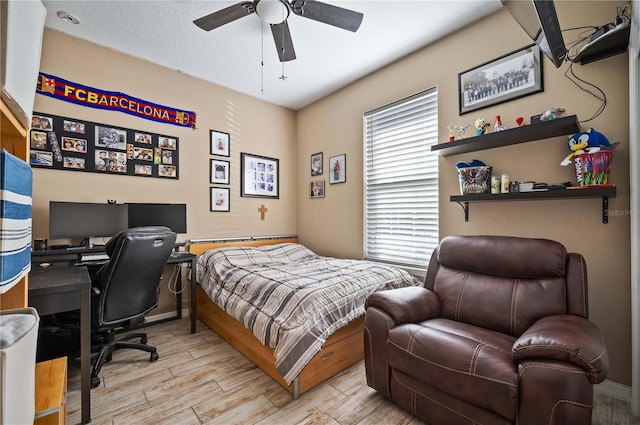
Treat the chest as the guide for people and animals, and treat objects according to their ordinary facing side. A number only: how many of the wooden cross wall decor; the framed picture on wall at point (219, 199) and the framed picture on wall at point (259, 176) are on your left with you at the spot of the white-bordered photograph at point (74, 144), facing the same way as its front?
3

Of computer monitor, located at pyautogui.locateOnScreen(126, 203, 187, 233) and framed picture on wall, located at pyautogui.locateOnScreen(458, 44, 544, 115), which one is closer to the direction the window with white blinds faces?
the computer monitor

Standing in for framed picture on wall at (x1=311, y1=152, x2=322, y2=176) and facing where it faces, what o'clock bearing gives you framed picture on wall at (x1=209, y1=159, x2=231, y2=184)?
framed picture on wall at (x1=209, y1=159, x2=231, y2=184) is roughly at 1 o'clock from framed picture on wall at (x1=311, y1=152, x2=322, y2=176).

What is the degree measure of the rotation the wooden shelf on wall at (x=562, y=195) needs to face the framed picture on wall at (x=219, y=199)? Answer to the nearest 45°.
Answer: approximately 45° to its right

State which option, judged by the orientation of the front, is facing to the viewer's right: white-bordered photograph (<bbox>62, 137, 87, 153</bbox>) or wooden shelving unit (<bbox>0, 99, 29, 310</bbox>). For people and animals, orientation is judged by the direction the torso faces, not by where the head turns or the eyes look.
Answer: the wooden shelving unit

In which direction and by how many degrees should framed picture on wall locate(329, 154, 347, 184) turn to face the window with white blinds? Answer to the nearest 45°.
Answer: approximately 90° to its left

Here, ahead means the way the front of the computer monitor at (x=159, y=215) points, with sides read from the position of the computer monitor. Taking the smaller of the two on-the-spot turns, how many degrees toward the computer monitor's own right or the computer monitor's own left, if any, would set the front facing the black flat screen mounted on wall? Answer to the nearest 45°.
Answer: approximately 45° to the computer monitor's own left

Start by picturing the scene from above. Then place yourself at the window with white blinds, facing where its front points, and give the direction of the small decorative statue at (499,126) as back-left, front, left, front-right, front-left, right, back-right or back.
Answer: left
